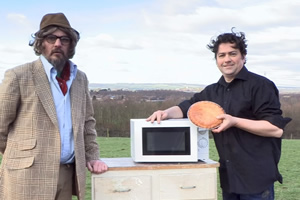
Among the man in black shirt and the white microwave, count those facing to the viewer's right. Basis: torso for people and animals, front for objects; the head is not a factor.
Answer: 0

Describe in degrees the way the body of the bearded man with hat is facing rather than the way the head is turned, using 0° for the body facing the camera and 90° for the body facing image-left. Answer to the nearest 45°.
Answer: approximately 315°

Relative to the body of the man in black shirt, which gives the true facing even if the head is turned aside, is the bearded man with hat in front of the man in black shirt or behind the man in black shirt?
in front

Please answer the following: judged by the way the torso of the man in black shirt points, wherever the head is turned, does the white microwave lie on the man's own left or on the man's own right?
on the man's own right

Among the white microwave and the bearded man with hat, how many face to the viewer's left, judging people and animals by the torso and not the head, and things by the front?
0

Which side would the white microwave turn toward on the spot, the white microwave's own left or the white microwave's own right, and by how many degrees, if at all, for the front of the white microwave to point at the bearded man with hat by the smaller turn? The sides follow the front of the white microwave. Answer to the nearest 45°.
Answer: approximately 45° to the white microwave's own right

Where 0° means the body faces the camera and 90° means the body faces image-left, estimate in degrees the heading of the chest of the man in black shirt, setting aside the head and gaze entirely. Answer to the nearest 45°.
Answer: approximately 45°

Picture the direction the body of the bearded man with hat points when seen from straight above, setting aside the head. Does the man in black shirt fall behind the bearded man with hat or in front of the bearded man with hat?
in front
